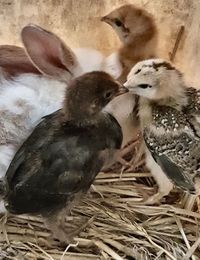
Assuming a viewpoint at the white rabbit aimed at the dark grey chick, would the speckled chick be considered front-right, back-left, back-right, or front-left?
front-left

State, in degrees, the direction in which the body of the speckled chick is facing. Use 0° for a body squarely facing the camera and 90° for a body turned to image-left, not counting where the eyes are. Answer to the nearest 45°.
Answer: approximately 90°

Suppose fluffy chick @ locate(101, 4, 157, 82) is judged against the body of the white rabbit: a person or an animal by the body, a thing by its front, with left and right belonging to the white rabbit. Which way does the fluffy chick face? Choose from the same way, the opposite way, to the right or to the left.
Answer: the opposite way

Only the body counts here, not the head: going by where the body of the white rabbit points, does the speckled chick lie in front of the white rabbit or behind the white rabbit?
in front

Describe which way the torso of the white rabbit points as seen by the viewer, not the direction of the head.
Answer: to the viewer's right

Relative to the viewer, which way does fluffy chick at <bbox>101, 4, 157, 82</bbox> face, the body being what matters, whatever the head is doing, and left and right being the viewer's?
facing to the left of the viewer

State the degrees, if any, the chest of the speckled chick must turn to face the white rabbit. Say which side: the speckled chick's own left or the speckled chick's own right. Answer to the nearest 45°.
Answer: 0° — it already faces it
